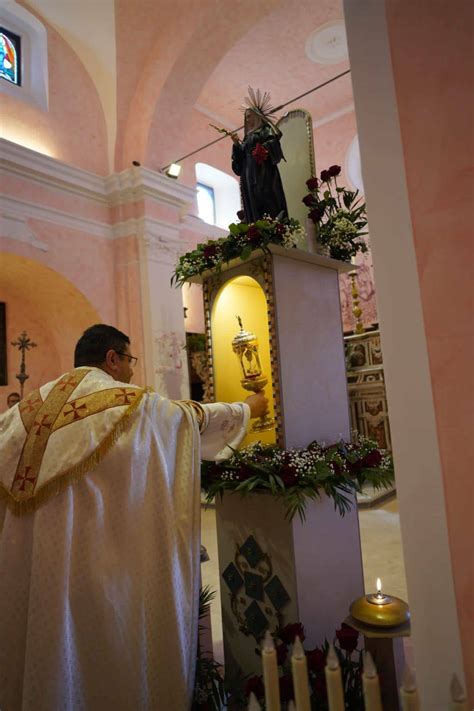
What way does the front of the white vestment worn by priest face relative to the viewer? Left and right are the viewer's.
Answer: facing away from the viewer and to the right of the viewer

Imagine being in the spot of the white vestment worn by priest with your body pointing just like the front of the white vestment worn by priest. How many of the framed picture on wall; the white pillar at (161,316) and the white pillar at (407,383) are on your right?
1

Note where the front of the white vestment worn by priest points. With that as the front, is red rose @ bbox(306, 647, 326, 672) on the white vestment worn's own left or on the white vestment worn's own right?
on the white vestment worn's own right

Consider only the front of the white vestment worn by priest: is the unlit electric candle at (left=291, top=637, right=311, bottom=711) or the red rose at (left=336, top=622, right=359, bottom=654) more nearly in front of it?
the red rose

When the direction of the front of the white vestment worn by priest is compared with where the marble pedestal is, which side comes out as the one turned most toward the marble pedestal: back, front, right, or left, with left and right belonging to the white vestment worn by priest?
front

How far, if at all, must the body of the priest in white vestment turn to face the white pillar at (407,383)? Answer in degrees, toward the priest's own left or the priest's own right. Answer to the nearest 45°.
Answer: approximately 90° to the priest's own right

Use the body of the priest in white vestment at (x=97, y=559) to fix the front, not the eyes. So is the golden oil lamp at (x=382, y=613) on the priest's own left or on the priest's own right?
on the priest's own right

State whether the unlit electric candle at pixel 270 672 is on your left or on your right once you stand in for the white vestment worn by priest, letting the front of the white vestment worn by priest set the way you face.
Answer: on your right

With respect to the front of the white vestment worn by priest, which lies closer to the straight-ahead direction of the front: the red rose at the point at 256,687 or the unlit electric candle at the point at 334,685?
the red rose
